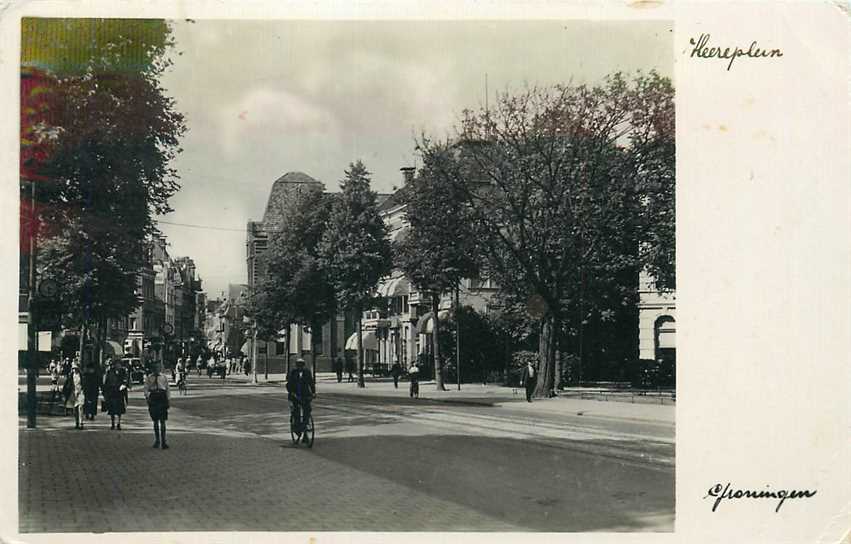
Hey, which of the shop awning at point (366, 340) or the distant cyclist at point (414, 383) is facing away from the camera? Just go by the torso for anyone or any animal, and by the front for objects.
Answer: the distant cyclist

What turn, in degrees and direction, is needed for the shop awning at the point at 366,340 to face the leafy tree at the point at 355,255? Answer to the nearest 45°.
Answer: approximately 45° to its left

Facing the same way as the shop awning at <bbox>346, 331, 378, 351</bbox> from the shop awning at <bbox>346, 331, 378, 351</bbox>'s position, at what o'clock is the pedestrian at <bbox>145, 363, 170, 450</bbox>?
The pedestrian is roughly at 11 o'clock from the shop awning.

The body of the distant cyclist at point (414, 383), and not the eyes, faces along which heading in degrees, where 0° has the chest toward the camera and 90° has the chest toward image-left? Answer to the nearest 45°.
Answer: approximately 180°
